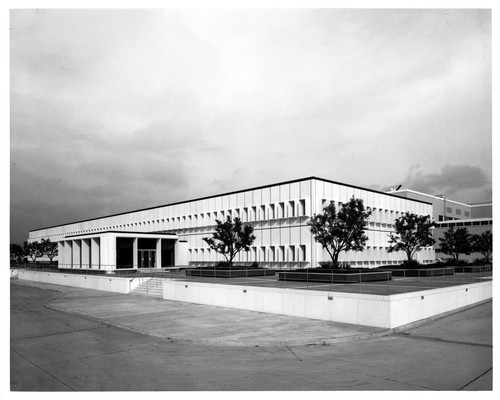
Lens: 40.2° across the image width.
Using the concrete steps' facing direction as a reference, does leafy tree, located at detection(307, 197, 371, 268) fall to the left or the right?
on its left

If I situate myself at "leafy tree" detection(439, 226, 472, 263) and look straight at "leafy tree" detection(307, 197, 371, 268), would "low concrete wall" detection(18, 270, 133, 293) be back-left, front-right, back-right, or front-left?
front-right

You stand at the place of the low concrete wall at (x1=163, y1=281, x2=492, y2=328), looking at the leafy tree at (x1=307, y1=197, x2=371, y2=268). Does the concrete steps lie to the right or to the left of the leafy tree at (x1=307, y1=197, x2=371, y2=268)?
left

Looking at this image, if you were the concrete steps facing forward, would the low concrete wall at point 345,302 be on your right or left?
on your left

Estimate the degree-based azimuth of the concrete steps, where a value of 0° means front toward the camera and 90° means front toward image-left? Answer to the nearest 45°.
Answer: approximately 45°

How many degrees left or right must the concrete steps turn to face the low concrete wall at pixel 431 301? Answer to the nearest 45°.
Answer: approximately 90° to its left

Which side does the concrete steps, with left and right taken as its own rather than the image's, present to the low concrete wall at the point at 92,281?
right

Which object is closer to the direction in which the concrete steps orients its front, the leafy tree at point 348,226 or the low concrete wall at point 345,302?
the low concrete wall

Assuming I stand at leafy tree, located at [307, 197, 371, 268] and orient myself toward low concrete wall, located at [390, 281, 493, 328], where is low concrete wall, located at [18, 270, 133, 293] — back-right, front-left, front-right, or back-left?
back-right
